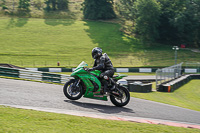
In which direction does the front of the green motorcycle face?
to the viewer's left

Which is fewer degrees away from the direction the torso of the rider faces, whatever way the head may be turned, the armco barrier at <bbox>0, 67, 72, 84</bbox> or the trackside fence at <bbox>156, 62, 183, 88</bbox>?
the armco barrier

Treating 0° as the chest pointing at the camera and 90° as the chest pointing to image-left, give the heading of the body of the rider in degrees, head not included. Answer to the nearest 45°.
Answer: approximately 90°
